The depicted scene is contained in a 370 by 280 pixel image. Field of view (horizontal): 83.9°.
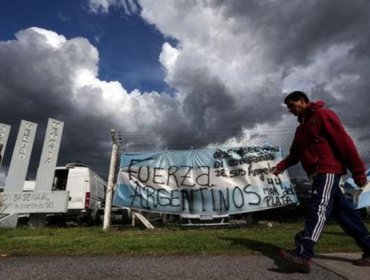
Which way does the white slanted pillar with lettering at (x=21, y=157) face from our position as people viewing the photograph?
facing the viewer

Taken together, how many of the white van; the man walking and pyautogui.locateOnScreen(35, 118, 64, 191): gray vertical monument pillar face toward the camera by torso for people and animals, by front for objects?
1

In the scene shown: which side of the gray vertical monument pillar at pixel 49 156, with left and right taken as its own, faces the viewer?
front

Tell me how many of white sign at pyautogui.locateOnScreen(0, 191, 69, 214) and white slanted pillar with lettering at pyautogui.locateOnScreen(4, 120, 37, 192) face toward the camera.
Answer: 2
